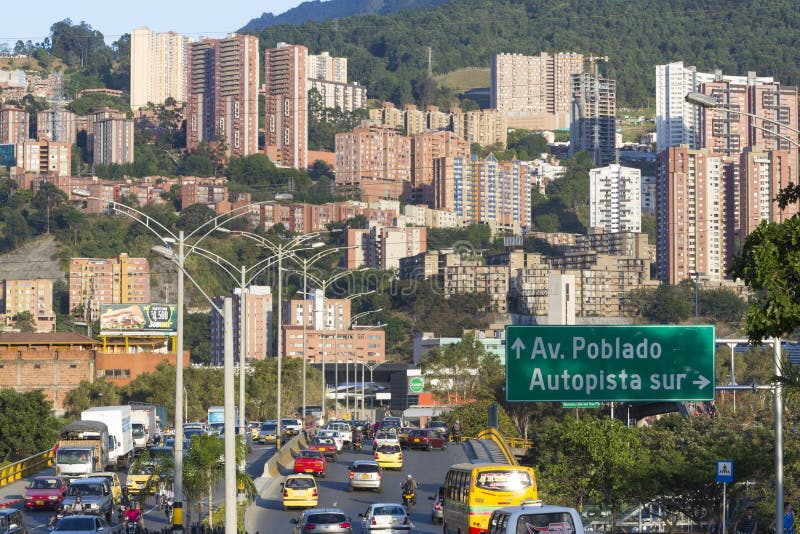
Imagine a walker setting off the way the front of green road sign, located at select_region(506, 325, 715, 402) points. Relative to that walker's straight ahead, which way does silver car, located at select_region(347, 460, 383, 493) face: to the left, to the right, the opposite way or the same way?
the opposite way

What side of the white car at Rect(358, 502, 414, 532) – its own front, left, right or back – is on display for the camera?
back

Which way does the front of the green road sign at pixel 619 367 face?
toward the camera

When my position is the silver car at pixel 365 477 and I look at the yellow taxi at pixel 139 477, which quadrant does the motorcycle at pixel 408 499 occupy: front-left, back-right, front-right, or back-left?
back-left

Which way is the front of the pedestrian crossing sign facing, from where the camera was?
facing the viewer

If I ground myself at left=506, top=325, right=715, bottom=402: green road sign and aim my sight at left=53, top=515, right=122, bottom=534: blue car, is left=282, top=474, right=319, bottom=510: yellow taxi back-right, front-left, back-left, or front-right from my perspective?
front-right

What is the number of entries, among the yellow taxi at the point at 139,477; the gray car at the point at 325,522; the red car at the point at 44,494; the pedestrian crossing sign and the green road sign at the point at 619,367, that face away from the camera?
1

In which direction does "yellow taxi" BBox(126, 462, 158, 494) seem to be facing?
toward the camera

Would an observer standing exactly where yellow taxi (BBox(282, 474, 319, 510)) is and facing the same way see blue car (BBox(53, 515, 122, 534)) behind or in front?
behind

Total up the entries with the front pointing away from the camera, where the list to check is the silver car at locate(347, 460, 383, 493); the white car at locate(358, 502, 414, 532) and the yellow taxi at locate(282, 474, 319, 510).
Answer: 3

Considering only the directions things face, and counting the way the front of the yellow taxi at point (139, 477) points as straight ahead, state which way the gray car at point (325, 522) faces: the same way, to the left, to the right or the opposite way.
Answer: the opposite way

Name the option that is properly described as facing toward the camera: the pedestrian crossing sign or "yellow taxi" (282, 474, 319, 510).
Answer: the pedestrian crossing sign

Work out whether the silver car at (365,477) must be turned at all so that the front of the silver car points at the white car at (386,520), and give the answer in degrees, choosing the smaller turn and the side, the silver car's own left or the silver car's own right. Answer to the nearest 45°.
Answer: approximately 180°

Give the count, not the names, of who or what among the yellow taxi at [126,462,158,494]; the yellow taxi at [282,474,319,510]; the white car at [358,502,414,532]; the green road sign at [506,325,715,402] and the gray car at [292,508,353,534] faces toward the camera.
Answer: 2

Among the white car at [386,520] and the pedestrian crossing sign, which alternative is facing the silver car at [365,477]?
the white car

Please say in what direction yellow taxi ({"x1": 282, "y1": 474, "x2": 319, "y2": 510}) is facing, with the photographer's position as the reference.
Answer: facing away from the viewer

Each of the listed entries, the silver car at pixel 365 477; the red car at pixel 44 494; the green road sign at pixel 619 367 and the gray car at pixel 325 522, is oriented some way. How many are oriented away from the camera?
2

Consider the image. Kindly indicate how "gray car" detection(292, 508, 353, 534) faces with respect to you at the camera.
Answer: facing away from the viewer

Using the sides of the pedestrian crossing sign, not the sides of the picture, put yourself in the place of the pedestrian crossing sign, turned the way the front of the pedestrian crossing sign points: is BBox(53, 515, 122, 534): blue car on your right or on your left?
on your right
